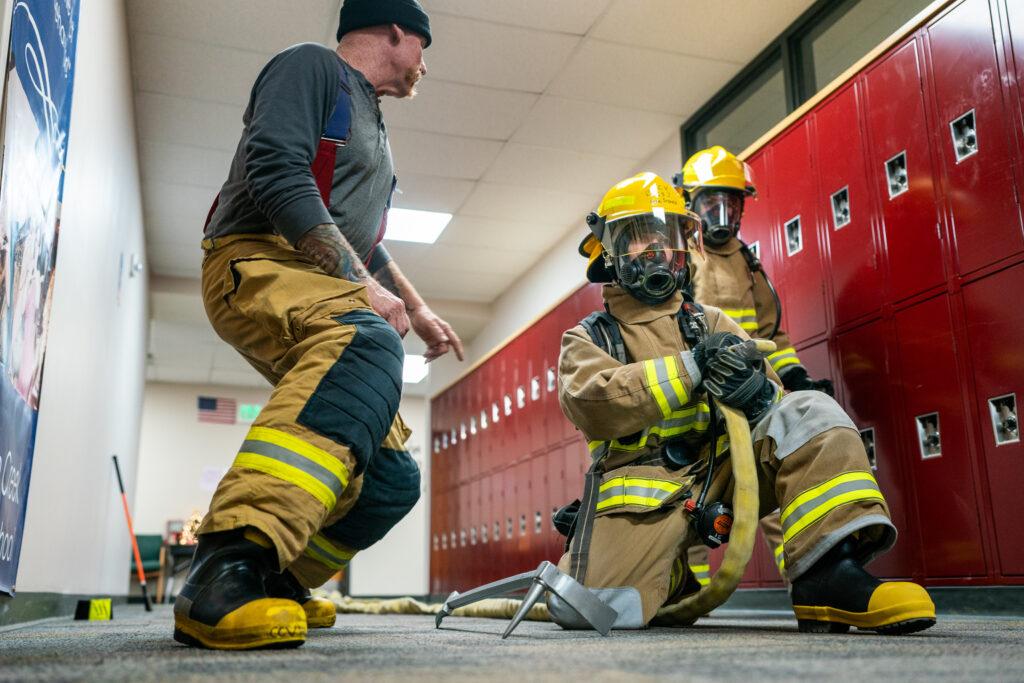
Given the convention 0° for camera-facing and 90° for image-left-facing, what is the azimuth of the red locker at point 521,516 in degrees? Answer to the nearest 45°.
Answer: approximately 45°

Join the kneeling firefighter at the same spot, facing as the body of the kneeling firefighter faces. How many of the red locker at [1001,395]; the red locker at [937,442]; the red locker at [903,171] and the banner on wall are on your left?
3

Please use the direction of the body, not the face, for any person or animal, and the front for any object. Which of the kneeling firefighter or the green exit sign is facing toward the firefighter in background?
the green exit sign

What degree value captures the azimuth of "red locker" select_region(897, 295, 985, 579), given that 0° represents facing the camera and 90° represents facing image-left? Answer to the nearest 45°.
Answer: approximately 45°

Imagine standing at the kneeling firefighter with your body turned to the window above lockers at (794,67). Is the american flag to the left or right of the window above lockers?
left

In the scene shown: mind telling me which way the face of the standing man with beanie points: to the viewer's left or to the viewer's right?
to the viewer's right

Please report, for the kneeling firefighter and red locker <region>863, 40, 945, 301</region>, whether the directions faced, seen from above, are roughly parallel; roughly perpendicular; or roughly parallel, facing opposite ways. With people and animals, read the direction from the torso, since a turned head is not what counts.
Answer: roughly perpendicular

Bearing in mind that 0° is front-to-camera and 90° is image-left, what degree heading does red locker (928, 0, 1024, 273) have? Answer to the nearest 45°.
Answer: approximately 45°

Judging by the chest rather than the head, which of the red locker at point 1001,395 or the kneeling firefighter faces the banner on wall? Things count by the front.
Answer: the red locker
